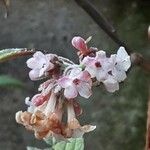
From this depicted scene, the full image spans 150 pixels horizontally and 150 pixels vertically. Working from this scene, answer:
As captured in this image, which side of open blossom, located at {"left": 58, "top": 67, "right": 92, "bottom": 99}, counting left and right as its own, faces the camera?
front

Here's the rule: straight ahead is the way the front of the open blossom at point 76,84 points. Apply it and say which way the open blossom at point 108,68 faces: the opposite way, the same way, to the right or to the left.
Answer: the same way

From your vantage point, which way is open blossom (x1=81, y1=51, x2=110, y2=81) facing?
toward the camera

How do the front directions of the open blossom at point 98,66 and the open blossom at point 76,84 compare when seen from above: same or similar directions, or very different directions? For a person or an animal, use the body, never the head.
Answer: same or similar directions

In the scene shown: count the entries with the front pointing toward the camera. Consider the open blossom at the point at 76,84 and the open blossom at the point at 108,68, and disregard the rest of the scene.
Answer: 2

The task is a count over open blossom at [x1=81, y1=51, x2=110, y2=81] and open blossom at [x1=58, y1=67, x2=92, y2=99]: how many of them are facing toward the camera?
2

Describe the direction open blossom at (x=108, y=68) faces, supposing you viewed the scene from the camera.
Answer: facing the viewer
